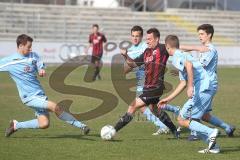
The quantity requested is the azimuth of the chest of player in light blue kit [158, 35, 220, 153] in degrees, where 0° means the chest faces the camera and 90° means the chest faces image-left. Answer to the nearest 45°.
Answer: approximately 90°

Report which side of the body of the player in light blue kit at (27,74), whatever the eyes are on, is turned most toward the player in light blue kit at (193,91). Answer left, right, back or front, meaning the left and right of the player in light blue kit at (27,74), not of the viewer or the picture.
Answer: front

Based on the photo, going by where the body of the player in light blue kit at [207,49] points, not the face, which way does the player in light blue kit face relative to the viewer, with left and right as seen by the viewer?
facing to the left of the viewer

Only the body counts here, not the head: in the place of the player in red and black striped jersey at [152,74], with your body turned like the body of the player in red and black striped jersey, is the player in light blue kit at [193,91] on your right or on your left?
on your left

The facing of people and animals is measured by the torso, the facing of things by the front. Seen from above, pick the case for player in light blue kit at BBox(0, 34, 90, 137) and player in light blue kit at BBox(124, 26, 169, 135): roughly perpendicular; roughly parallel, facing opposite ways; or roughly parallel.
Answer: roughly perpendicular

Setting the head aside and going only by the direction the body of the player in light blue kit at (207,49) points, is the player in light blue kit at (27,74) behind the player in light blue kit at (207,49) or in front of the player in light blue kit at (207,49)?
in front

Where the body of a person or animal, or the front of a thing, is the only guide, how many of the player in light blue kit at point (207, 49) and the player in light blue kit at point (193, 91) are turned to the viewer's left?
2

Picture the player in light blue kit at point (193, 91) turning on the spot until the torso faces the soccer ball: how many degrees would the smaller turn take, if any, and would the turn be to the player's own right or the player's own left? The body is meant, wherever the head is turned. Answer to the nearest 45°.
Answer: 0° — they already face it

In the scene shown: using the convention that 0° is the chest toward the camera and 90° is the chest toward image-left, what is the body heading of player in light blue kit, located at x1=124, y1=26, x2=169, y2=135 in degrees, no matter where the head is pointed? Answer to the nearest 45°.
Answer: approximately 45°

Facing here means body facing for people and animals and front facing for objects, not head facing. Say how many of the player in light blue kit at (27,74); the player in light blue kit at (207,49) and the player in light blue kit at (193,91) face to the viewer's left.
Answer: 2

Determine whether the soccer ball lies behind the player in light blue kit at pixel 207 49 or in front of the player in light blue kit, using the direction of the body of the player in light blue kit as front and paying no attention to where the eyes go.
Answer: in front

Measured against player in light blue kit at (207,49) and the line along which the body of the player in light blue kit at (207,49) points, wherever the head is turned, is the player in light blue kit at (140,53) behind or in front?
in front
